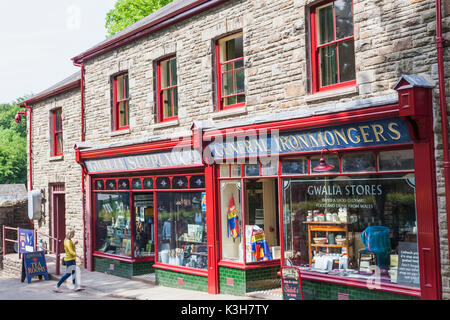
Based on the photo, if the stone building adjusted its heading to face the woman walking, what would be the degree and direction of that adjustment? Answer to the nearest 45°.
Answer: approximately 90° to its right

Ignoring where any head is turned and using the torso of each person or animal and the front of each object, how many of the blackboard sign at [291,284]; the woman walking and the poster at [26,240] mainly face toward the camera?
2

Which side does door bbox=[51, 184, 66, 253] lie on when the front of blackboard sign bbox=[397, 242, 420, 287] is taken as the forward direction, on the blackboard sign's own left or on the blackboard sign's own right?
on the blackboard sign's own right

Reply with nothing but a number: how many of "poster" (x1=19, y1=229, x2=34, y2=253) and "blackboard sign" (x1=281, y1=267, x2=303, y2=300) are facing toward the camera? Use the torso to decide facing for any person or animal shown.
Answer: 2

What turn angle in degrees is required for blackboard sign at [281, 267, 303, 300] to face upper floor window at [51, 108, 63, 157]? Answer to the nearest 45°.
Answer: approximately 135° to its right
